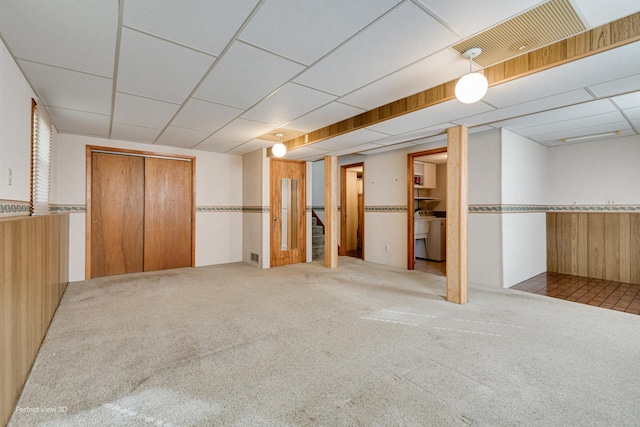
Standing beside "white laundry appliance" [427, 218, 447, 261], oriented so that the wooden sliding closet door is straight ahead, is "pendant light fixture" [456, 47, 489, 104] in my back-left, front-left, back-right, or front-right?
front-left

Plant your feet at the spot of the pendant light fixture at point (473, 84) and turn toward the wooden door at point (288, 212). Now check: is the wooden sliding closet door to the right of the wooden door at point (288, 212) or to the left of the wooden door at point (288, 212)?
left

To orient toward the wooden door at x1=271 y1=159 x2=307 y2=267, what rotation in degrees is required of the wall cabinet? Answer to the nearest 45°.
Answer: approximately 90° to its right
